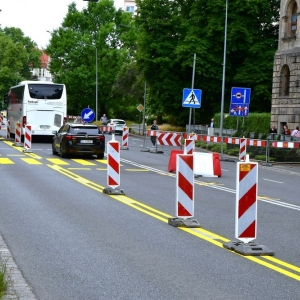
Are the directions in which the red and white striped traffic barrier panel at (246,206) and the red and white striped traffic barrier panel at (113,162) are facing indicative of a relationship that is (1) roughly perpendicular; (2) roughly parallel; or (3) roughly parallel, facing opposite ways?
roughly parallel

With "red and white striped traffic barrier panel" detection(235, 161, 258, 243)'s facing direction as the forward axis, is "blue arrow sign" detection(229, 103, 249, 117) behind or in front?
behind

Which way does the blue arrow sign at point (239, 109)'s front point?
toward the camera

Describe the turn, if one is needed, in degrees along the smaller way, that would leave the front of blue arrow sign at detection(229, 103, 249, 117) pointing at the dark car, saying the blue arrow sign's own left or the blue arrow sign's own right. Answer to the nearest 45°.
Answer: approximately 45° to the blue arrow sign's own right

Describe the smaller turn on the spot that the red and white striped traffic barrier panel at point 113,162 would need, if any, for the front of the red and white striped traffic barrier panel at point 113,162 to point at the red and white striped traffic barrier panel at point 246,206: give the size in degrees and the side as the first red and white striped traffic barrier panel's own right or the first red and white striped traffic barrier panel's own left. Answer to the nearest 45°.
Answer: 0° — it already faces it

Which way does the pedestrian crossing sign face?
toward the camera

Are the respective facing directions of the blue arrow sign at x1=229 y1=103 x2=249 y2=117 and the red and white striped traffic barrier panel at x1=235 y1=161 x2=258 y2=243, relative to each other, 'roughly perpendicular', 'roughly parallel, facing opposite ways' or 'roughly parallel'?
roughly parallel

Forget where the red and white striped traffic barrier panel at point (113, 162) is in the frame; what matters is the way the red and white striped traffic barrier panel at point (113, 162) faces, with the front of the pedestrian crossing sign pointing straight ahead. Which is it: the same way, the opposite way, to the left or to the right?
the same way

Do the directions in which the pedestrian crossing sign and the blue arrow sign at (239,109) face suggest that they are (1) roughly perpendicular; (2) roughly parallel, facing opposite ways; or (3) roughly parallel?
roughly parallel

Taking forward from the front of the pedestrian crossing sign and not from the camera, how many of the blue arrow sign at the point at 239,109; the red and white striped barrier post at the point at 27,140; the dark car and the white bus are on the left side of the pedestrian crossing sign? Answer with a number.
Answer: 1

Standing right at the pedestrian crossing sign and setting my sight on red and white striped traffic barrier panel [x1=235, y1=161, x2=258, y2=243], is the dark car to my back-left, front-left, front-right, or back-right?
front-right

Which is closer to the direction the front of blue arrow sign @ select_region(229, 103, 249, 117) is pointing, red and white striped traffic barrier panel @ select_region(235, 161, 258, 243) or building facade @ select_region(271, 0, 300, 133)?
the red and white striped traffic barrier panel

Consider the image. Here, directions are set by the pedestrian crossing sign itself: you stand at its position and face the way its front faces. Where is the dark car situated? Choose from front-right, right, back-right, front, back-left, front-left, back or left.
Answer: front-right

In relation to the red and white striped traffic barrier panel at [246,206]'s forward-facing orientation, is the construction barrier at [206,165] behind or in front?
behind

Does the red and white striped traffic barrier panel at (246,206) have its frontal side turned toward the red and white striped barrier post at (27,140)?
no

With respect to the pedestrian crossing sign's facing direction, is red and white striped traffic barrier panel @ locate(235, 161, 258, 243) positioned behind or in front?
in front

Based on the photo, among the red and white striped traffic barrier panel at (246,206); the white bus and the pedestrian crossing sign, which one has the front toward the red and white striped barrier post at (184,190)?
the pedestrian crossing sign
